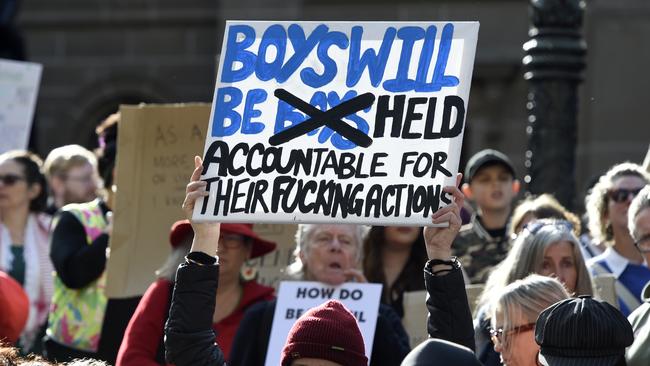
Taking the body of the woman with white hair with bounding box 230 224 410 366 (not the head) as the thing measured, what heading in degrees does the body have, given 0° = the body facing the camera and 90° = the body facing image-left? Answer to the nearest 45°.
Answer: approximately 0°

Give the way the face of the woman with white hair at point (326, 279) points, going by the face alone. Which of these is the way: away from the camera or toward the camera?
toward the camera

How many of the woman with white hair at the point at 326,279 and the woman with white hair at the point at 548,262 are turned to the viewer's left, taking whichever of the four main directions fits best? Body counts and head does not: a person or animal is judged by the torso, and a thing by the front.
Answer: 0

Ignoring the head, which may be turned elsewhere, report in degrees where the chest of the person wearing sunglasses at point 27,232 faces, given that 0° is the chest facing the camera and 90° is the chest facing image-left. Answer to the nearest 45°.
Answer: approximately 45°

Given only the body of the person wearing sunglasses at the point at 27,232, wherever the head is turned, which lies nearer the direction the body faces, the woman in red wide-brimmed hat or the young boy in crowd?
the woman in red wide-brimmed hat

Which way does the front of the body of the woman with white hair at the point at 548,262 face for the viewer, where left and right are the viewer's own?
facing the viewer and to the right of the viewer

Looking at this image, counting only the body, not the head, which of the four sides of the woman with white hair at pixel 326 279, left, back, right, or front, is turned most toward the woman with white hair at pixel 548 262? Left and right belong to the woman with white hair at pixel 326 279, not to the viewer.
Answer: left

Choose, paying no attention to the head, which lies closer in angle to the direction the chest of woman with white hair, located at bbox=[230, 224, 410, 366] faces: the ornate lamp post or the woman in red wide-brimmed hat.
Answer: the woman in red wide-brimmed hat
